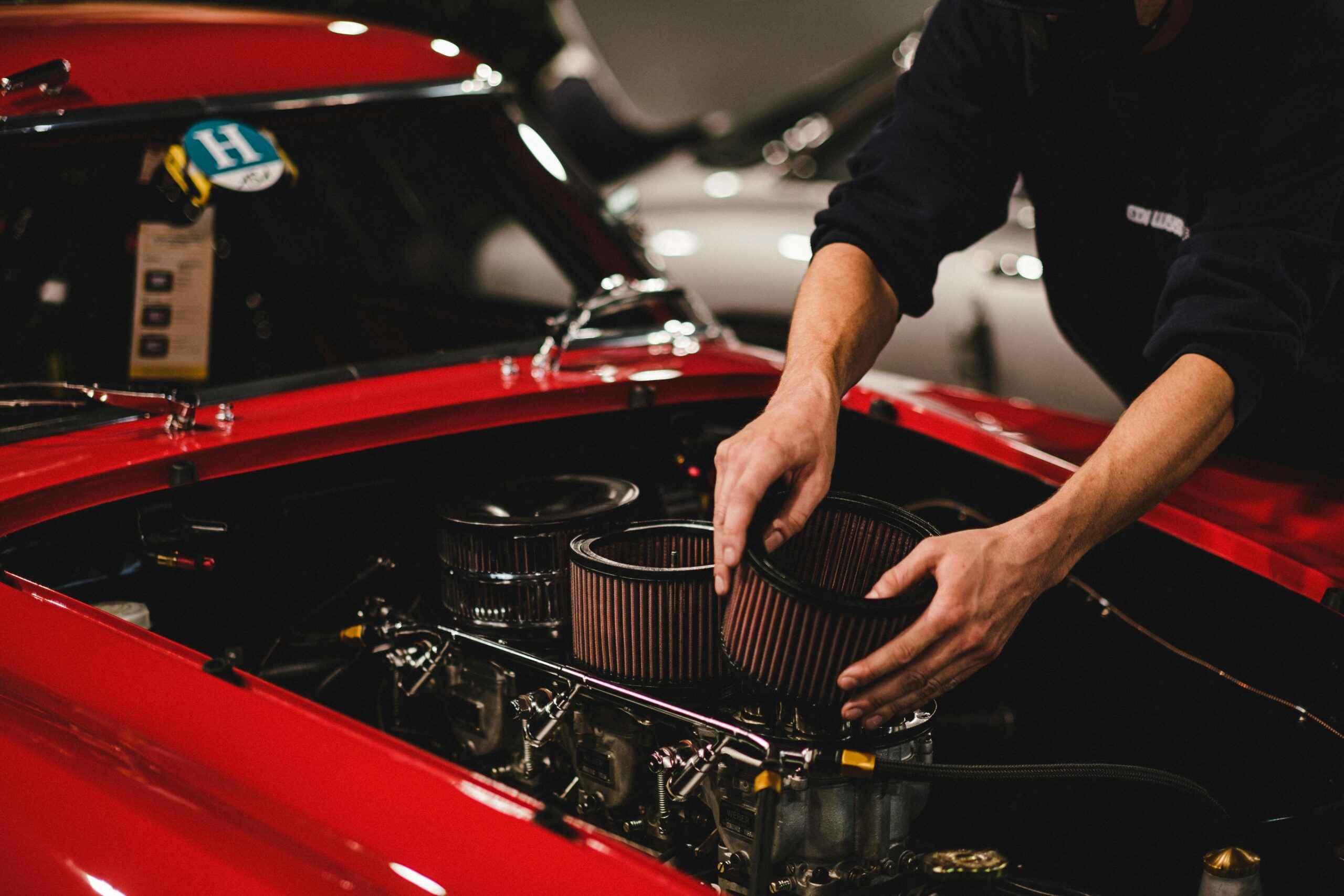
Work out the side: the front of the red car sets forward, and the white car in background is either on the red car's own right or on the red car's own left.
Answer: on the red car's own left

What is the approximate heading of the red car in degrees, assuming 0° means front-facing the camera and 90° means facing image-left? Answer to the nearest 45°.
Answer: approximately 315°
